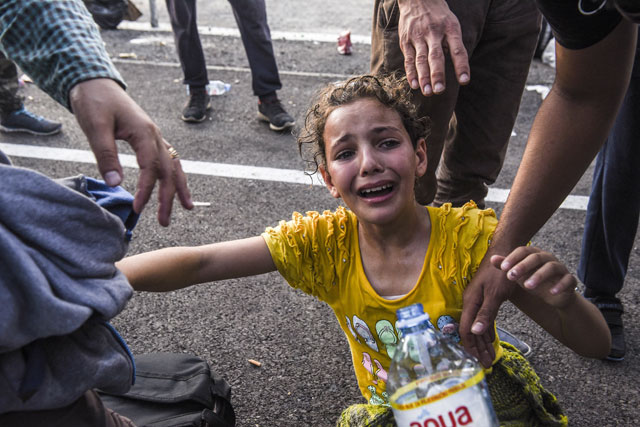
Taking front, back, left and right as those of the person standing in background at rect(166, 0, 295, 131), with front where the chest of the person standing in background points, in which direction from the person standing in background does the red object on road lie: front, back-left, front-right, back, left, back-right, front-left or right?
back-left

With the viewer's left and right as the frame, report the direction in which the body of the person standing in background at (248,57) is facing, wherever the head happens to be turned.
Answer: facing the viewer

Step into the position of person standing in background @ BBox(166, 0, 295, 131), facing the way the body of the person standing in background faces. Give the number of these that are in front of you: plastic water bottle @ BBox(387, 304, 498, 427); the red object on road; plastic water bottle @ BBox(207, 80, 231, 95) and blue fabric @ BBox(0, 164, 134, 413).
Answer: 2

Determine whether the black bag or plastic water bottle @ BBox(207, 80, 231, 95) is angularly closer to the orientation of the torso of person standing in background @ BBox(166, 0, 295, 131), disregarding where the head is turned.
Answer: the black bag

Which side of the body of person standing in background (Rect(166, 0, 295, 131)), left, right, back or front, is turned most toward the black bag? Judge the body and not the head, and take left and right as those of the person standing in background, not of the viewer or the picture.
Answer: front

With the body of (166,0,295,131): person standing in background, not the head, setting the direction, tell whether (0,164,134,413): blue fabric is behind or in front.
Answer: in front

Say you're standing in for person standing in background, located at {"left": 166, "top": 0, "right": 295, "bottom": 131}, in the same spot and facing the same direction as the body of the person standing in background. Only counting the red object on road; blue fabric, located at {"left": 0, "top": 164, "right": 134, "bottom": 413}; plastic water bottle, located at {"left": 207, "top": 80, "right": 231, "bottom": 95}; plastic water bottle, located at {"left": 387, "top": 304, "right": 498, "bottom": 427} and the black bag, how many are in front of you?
3

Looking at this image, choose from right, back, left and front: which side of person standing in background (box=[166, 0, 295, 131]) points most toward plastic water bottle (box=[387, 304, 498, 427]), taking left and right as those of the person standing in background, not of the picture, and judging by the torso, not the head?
front

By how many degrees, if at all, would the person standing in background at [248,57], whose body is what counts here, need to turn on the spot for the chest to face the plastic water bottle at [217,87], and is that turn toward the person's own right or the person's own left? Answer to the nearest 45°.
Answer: approximately 180°
